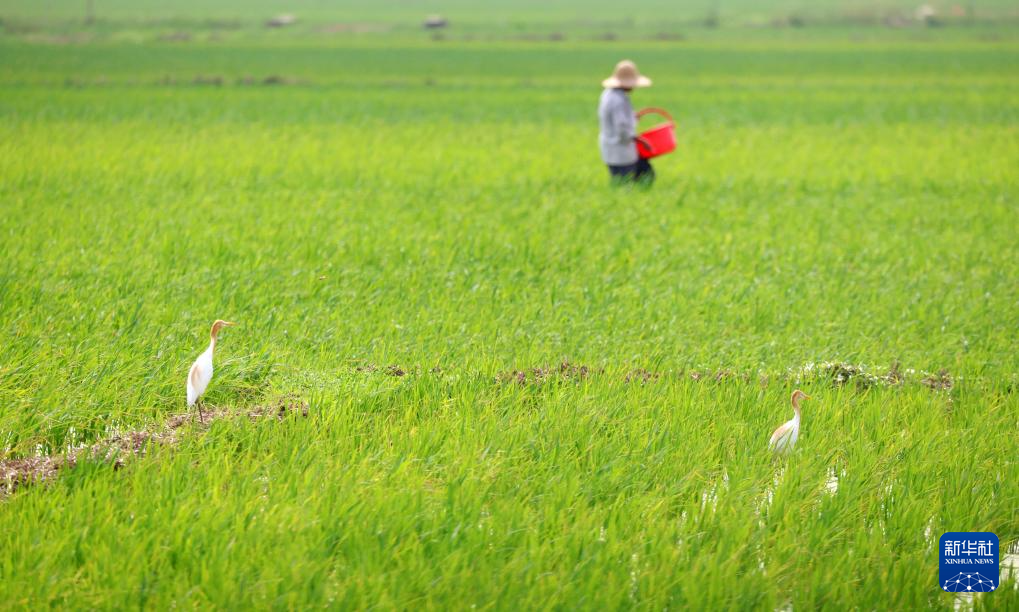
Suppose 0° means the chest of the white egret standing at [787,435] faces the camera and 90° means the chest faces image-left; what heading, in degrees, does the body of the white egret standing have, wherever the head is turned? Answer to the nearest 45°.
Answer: approximately 270°

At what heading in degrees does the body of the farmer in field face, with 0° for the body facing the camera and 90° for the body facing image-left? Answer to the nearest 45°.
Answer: approximately 270°

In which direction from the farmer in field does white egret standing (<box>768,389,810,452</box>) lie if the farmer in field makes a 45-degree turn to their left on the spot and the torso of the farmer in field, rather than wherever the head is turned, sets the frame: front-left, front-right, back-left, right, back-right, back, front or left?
back-right
